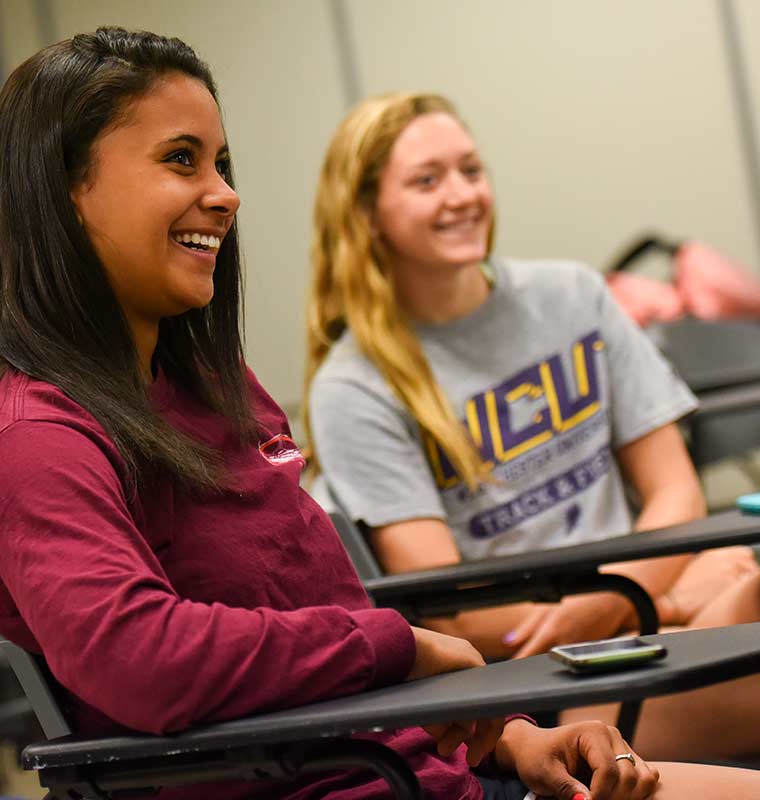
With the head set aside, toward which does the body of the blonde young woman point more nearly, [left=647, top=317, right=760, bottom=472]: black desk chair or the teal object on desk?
the teal object on desk

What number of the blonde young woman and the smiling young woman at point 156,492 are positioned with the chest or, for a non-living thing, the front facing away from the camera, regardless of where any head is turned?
0

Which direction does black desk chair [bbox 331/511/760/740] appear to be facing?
to the viewer's right

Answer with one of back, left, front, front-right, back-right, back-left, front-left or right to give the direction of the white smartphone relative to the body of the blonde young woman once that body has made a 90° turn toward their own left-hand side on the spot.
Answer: back-right

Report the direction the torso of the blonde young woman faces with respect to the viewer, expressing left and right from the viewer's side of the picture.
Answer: facing the viewer and to the right of the viewer

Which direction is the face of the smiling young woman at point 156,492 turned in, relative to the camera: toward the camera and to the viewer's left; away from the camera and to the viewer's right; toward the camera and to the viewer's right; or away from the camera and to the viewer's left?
toward the camera and to the viewer's right

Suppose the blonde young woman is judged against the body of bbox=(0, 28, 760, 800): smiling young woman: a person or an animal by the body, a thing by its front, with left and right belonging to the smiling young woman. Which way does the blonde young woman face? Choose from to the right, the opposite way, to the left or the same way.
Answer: the same way

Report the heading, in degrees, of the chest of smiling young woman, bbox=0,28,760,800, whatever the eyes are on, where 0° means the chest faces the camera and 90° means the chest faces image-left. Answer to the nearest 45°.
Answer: approximately 315°

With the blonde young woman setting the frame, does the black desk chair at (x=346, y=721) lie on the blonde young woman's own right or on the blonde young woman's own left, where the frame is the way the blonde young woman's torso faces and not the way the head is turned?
on the blonde young woman's own right

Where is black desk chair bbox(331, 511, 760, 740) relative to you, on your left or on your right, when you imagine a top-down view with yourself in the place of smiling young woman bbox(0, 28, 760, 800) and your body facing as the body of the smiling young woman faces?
on your left
